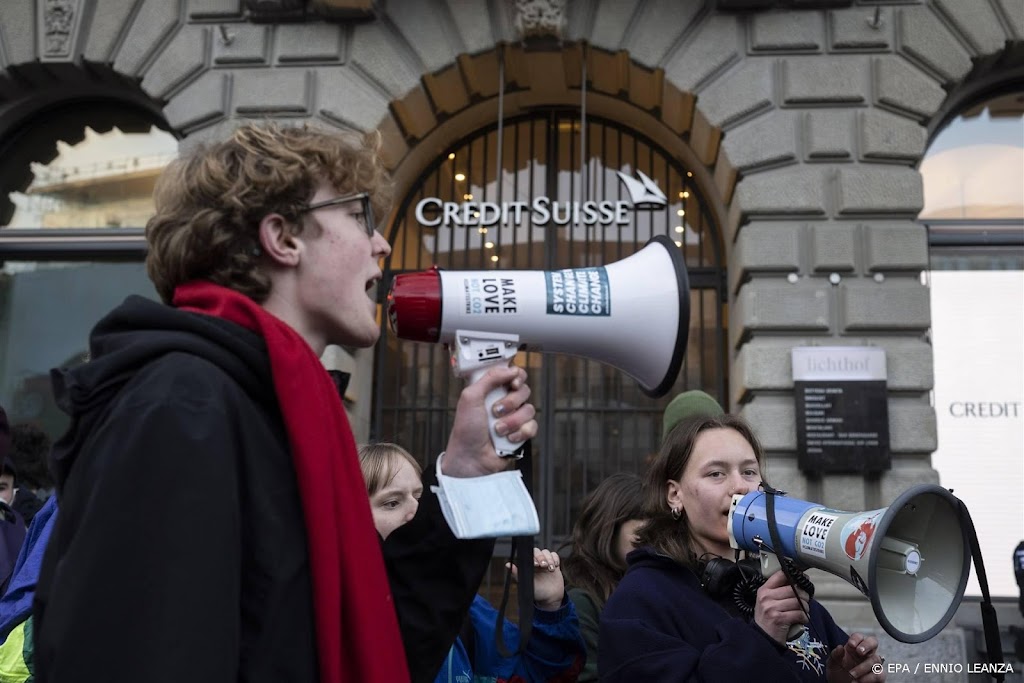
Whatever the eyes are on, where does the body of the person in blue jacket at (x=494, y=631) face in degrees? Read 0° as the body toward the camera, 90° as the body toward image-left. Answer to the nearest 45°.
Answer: approximately 315°

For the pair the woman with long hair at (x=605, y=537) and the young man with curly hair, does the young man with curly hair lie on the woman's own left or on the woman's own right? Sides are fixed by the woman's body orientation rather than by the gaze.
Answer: on the woman's own right

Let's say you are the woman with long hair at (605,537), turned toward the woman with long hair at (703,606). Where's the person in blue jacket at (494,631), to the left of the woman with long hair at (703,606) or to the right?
right

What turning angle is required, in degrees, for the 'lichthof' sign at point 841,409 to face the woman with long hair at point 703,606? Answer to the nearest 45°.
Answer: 0° — it already faces them

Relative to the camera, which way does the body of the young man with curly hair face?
to the viewer's right

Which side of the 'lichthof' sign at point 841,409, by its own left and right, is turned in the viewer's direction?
front

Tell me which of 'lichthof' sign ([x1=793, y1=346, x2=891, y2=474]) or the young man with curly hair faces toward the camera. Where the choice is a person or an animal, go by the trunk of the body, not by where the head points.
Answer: the 'lichthof' sign

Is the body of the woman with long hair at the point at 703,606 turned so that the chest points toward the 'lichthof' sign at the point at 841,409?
no

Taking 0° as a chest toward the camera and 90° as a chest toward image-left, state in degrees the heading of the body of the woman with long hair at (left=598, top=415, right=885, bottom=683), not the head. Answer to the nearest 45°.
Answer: approximately 315°

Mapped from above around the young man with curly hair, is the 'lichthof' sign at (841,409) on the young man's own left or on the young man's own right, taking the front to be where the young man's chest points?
on the young man's own left

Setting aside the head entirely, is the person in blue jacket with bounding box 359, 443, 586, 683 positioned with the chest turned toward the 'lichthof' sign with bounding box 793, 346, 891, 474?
no

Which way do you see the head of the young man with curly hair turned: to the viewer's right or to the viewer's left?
to the viewer's right

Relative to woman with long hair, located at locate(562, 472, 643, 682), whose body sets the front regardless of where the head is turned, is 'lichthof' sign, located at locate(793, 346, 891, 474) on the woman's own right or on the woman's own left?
on the woman's own left

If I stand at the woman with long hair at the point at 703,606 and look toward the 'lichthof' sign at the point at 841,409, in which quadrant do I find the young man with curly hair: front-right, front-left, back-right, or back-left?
back-left
